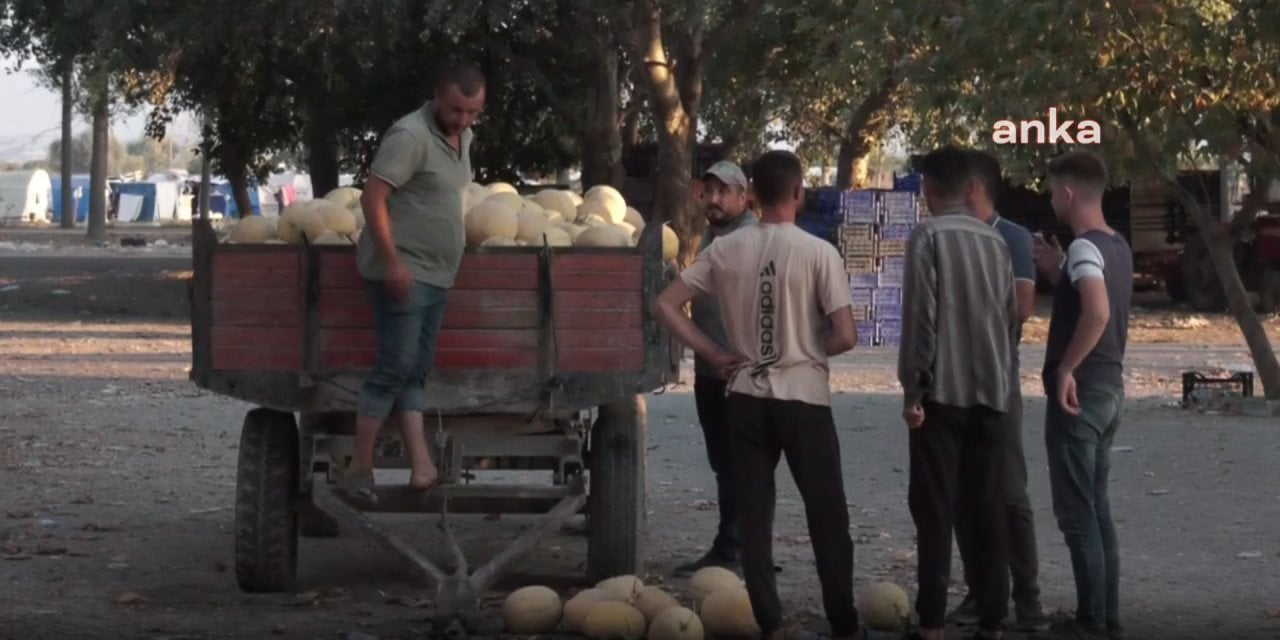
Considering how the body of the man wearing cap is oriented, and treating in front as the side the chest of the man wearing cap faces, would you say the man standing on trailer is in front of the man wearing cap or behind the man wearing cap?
in front

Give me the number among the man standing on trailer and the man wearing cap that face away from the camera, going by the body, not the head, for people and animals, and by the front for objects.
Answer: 0

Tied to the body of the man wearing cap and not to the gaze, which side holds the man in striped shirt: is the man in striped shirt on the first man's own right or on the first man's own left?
on the first man's own left

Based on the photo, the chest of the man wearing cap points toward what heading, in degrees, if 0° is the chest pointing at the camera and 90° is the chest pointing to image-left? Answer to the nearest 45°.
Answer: approximately 45°

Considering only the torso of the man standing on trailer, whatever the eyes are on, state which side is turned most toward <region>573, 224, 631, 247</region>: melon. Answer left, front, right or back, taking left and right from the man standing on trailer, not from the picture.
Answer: left

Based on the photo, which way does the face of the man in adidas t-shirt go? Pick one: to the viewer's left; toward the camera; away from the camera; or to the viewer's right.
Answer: away from the camera

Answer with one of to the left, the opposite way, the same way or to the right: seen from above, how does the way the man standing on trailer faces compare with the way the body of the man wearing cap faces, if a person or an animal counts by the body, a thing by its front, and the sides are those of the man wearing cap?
to the left

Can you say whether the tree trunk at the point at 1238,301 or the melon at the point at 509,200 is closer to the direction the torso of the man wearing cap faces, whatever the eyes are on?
the melon
